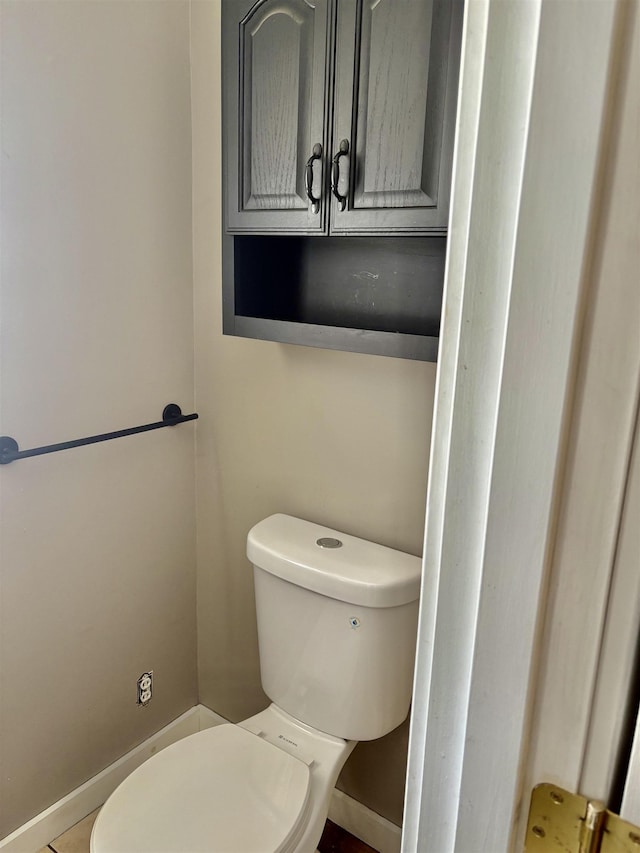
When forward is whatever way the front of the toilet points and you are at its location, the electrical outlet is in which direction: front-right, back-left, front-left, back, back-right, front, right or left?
right

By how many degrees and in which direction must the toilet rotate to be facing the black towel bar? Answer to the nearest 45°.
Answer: approximately 90° to its right

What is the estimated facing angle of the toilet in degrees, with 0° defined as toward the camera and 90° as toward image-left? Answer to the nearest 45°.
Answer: approximately 45°
